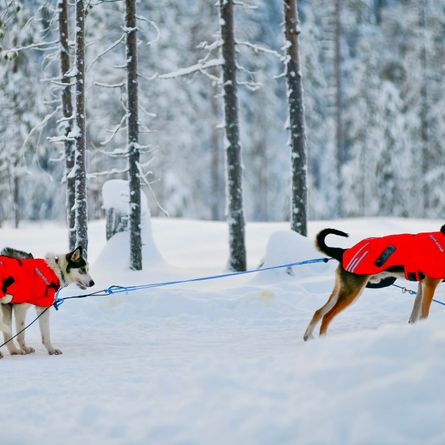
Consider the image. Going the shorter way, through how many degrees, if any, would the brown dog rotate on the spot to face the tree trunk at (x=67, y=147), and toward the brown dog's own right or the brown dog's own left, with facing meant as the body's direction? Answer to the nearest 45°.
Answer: approximately 135° to the brown dog's own left

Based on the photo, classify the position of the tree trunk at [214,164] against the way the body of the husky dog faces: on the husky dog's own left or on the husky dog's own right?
on the husky dog's own left

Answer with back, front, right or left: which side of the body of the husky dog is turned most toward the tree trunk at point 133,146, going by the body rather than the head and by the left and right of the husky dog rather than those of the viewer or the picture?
left

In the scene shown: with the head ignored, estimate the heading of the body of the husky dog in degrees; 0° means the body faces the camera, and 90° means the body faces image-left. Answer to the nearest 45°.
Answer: approximately 270°

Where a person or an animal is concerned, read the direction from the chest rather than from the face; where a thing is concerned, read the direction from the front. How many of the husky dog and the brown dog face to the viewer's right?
2

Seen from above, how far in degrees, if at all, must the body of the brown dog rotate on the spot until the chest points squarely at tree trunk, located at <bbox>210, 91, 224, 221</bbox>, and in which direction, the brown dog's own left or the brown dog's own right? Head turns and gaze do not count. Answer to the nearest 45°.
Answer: approximately 90° to the brown dog's own left

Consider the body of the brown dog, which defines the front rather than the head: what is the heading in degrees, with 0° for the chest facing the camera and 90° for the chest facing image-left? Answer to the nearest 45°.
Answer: approximately 270°

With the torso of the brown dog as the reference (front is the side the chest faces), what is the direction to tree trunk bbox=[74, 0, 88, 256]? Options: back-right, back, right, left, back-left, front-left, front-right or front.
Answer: back-left

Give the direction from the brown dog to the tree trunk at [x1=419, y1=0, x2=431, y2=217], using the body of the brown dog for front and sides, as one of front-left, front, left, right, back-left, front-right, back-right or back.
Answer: left

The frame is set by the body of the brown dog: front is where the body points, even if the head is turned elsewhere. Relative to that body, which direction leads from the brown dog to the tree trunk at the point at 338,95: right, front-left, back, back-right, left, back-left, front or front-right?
left
